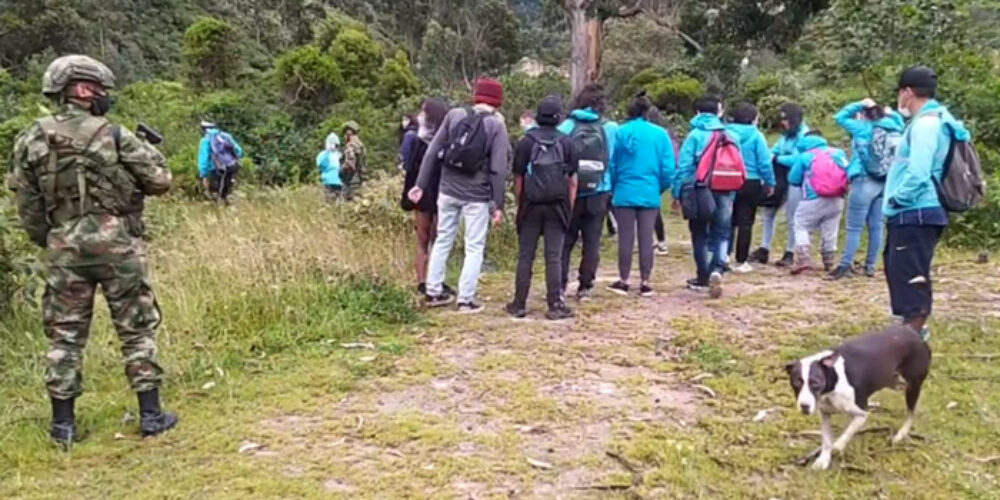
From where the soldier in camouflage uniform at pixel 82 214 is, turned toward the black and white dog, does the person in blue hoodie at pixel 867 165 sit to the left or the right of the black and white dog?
left

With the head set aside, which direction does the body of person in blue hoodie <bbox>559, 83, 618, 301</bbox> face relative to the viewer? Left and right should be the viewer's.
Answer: facing away from the viewer

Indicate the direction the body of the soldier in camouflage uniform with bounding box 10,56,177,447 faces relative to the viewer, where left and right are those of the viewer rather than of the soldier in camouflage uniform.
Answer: facing away from the viewer and to the right of the viewer

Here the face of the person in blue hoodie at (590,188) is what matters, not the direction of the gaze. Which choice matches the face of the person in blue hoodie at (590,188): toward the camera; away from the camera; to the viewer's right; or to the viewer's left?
away from the camera

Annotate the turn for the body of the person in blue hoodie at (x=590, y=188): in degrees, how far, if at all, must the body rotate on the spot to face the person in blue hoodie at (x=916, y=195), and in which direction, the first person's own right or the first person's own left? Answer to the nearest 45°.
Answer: approximately 135° to the first person's own right

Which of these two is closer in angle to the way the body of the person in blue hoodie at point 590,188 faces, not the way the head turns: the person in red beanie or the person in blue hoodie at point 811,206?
the person in blue hoodie

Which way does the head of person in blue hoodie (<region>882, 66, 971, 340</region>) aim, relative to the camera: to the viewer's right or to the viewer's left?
to the viewer's left

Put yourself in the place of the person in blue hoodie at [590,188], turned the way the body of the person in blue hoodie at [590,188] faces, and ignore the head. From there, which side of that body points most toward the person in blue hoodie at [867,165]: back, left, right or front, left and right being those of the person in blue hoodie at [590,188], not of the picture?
right

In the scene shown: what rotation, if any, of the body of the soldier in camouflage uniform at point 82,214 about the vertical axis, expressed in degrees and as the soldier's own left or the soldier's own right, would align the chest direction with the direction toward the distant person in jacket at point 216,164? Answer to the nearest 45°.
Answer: approximately 45° to the soldier's own left

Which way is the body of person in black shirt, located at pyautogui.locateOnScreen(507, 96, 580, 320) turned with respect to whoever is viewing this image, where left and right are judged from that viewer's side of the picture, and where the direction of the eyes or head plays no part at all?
facing away from the viewer

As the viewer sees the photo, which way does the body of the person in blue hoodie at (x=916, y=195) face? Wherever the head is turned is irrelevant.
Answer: to the viewer's left

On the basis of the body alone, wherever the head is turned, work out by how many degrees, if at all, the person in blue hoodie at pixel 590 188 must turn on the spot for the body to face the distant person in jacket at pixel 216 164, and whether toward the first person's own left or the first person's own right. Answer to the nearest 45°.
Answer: approximately 45° to the first person's own left

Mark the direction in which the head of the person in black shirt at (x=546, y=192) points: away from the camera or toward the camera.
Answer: away from the camera

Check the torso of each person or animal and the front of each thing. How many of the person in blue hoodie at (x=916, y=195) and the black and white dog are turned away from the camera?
0
